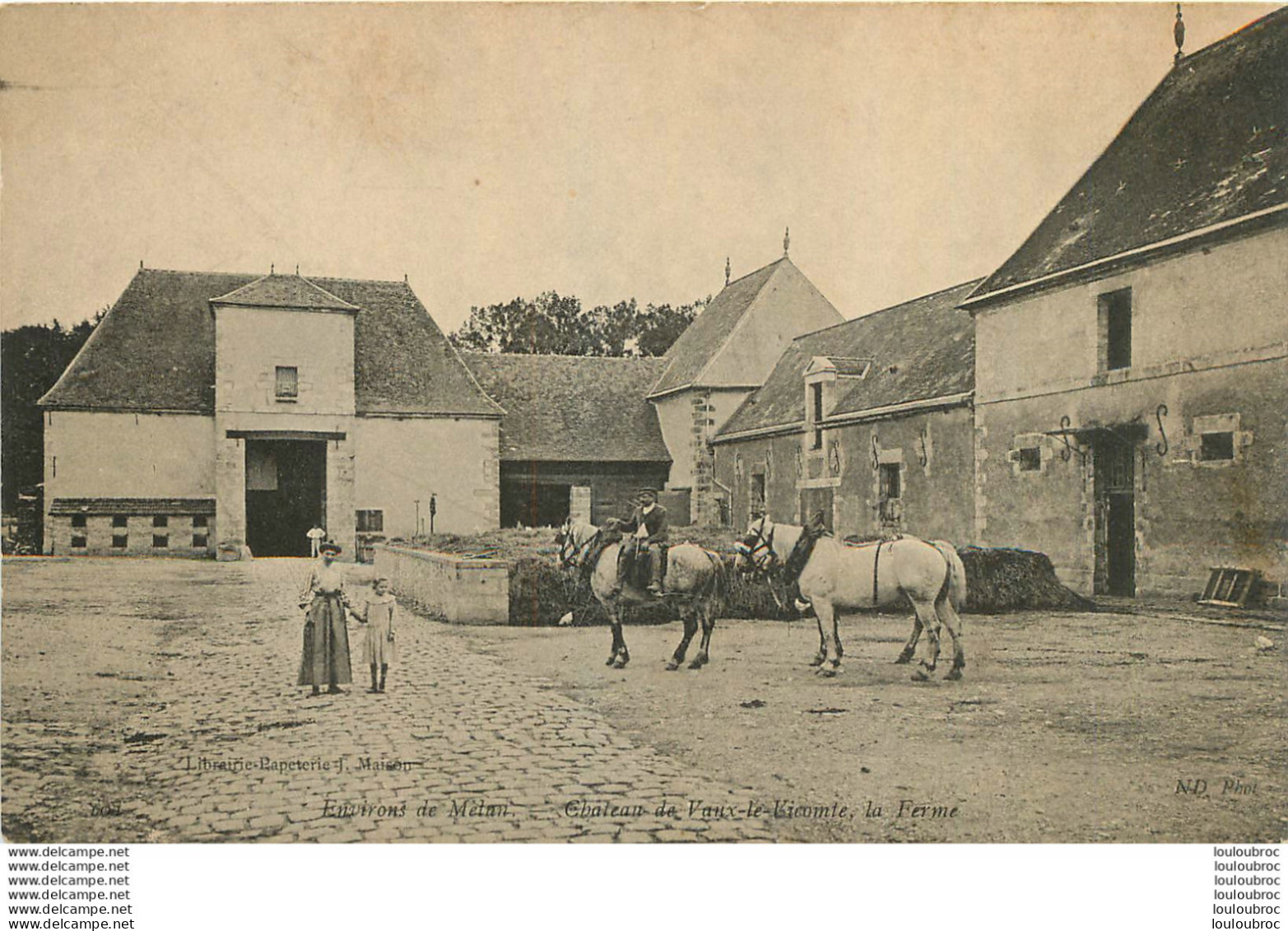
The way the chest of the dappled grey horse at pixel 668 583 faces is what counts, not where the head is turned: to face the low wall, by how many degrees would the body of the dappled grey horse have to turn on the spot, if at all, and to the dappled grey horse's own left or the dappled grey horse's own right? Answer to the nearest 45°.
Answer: approximately 45° to the dappled grey horse's own right

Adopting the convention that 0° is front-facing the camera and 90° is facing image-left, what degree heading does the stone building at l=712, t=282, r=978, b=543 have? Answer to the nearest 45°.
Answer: approximately 45°

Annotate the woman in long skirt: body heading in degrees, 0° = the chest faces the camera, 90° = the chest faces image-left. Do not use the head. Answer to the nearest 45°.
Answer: approximately 0°

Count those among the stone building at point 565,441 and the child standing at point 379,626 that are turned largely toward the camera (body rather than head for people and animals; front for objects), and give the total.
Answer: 2

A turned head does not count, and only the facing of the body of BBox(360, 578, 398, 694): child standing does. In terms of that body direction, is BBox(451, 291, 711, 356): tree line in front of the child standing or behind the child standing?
behind

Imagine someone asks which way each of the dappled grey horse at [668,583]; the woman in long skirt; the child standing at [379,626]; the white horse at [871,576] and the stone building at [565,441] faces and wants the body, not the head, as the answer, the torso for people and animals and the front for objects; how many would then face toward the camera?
3

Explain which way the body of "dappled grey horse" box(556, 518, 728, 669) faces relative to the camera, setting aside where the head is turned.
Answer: to the viewer's left

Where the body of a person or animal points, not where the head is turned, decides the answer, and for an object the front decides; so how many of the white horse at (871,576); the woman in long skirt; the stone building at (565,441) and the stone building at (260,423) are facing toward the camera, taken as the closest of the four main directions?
3

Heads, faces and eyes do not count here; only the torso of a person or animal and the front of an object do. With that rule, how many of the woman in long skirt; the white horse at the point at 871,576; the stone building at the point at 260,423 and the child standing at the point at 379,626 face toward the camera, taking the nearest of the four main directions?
3

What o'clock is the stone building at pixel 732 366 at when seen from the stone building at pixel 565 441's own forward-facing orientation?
the stone building at pixel 732 366 is roughly at 9 o'clock from the stone building at pixel 565 441.

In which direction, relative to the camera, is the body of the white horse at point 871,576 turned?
to the viewer's left
